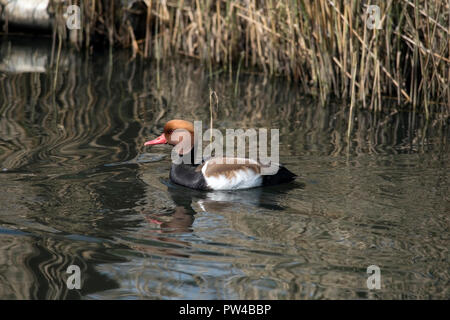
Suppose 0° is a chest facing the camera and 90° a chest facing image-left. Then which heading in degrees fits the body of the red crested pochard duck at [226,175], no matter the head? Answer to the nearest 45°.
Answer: approximately 90°
